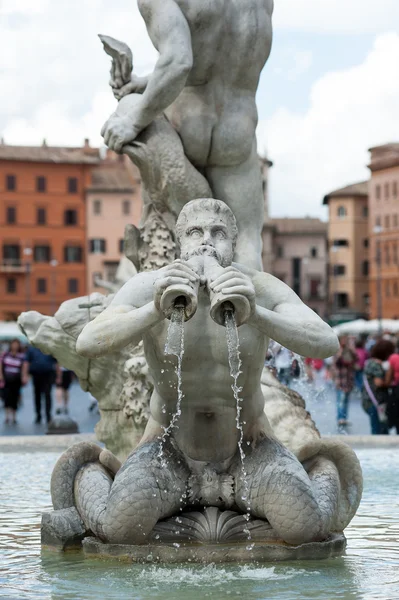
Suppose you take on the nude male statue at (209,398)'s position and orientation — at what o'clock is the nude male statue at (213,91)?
the nude male statue at (213,91) is roughly at 6 o'clock from the nude male statue at (209,398).

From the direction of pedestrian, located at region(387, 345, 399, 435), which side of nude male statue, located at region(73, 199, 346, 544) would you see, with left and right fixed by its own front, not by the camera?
back

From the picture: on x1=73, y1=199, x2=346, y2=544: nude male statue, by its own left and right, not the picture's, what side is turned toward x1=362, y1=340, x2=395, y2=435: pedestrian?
back

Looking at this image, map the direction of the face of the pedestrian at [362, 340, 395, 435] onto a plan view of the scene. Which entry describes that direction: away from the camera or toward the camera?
away from the camera

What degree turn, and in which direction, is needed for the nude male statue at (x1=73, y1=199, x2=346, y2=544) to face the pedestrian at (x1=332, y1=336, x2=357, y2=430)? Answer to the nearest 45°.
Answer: approximately 180°

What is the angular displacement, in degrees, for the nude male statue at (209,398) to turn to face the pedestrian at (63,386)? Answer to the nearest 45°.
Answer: approximately 180°

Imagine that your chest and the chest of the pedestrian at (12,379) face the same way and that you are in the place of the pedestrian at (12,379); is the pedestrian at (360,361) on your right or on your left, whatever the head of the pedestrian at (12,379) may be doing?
on your left

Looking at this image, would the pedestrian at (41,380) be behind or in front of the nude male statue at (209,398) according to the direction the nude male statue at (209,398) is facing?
behind

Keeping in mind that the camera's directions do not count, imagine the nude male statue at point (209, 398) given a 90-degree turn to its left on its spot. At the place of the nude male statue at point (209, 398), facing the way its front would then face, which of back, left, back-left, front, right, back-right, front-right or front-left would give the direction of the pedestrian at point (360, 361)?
left

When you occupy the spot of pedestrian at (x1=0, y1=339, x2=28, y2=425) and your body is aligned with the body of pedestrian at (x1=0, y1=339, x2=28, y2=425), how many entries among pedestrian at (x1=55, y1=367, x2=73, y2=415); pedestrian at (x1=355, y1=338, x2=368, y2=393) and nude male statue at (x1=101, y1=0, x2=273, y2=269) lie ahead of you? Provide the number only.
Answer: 1

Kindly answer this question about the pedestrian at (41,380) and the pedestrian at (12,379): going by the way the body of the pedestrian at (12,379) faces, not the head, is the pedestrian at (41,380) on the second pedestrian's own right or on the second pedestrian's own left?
on the second pedestrian's own left

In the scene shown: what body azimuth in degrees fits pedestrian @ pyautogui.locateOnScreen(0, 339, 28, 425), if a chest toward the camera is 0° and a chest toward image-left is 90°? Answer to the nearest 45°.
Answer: approximately 0°

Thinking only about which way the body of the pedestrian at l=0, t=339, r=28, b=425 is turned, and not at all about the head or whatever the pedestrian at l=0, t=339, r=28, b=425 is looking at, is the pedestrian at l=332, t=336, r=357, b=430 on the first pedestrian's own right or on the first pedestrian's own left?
on the first pedestrian's own left

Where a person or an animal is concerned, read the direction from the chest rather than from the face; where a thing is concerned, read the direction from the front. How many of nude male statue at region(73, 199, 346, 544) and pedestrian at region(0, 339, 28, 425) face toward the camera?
2
